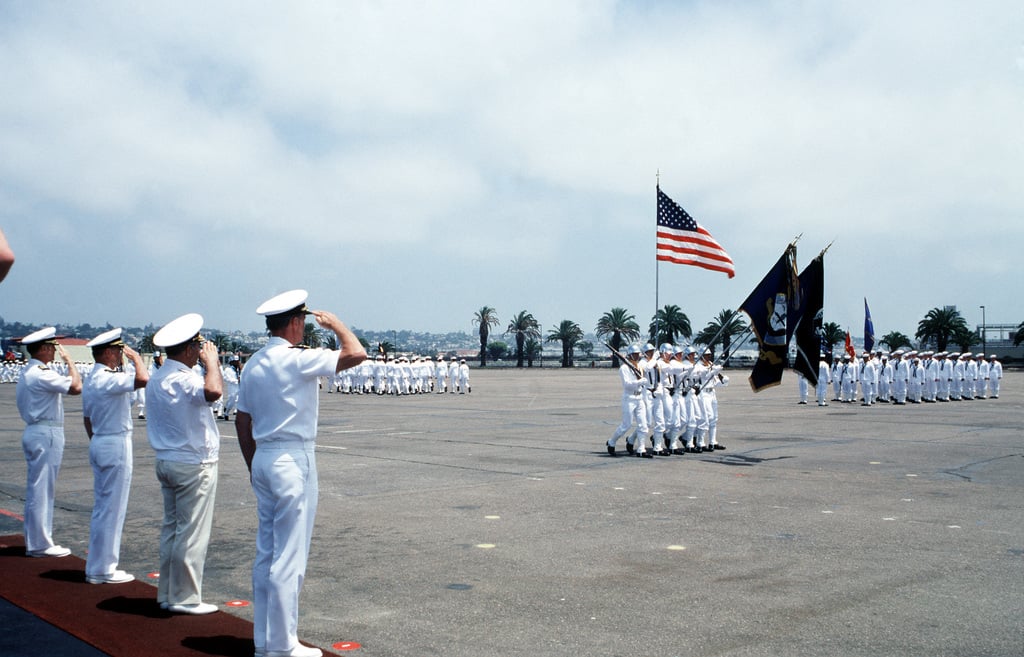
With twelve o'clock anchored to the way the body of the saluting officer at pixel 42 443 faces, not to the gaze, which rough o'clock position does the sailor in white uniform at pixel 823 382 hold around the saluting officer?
The sailor in white uniform is roughly at 11 o'clock from the saluting officer.

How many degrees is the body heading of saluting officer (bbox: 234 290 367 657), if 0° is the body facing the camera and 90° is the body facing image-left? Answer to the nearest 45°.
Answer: approximately 225°

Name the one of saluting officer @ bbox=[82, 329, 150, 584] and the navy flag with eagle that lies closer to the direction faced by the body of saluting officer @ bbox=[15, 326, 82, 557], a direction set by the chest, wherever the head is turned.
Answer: the navy flag with eagle

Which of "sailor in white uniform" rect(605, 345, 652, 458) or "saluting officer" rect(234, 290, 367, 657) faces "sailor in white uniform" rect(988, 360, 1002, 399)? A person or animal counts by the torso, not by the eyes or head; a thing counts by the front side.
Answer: the saluting officer

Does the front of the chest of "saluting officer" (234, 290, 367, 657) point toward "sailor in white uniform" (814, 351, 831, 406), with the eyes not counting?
yes

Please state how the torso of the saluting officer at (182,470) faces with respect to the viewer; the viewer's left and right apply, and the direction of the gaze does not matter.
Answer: facing away from the viewer and to the right of the viewer

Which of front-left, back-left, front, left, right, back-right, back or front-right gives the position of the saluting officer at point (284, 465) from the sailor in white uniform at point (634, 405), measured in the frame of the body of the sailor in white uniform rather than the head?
front-right

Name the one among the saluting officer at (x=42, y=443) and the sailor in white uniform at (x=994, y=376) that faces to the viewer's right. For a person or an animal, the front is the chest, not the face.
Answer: the saluting officer

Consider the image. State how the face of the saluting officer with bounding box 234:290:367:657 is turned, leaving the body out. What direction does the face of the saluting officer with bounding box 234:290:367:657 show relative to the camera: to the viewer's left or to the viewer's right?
to the viewer's right

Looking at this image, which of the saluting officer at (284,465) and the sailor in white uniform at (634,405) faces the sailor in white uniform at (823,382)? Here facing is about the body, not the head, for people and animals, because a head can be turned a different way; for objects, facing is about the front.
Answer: the saluting officer

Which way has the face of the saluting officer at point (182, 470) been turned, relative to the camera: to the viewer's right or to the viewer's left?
to the viewer's right

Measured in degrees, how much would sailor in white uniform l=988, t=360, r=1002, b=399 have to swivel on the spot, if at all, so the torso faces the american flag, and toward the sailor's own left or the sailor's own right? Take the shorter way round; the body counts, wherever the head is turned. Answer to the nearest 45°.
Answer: approximately 45° to the sailor's own left

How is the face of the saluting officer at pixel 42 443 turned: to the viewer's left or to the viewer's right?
to the viewer's right

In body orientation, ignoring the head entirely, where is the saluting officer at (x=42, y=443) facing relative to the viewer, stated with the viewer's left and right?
facing to the right of the viewer
